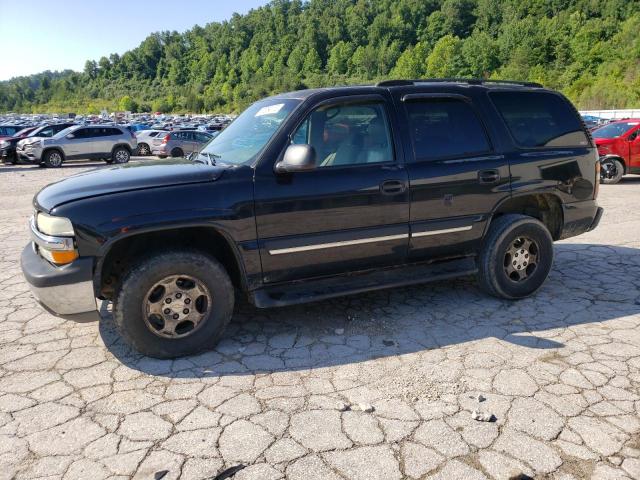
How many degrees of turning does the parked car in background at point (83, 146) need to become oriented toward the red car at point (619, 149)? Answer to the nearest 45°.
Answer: approximately 135° to its left

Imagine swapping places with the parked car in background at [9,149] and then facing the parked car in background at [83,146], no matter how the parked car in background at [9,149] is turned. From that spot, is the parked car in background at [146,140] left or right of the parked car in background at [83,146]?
left

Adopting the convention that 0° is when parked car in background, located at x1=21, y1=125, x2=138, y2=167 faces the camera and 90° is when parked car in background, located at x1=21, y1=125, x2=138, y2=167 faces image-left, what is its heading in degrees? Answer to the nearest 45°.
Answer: approximately 90°

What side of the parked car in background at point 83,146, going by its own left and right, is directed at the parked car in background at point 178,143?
back

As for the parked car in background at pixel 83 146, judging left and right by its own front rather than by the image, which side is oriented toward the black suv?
left

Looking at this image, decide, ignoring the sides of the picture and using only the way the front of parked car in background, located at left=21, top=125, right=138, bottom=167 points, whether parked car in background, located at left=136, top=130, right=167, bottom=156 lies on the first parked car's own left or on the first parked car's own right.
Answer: on the first parked car's own right
